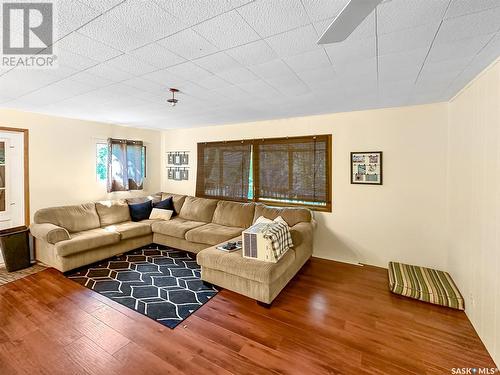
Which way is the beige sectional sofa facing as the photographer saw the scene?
facing the viewer and to the left of the viewer

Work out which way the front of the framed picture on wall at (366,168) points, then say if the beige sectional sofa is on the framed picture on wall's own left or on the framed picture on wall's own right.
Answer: on the framed picture on wall's own right

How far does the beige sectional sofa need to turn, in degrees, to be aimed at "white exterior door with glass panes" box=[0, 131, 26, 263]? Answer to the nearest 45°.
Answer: approximately 45° to its right

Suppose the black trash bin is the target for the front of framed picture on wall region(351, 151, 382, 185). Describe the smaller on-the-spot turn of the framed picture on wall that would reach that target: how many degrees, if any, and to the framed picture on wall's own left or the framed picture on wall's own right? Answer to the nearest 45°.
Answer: approximately 45° to the framed picture on wall's own right

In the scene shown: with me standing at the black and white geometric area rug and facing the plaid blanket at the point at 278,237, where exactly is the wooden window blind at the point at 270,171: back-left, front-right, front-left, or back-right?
front-left

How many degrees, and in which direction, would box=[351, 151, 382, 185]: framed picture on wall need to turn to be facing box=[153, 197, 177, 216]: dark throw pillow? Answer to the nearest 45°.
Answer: approximately 90° to its right

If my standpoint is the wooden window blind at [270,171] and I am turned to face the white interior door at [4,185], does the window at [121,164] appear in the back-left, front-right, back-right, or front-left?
front-right

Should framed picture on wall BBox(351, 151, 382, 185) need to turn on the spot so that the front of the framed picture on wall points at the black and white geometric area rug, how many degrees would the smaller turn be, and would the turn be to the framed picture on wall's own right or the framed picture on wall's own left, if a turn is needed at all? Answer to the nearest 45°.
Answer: approximately 45° to the framed picture on wall's own right

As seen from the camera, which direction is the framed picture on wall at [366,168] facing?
toward the camera

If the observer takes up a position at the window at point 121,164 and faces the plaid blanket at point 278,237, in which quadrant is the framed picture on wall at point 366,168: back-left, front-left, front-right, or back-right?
front-left

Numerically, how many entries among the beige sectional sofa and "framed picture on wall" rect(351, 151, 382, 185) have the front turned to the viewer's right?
0

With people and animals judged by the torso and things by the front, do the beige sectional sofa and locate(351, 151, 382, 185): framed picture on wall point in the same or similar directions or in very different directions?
same or similar directions

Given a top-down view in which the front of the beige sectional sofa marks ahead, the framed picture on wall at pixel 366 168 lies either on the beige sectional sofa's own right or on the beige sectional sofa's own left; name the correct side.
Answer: on the beige sectional sofa's own left
